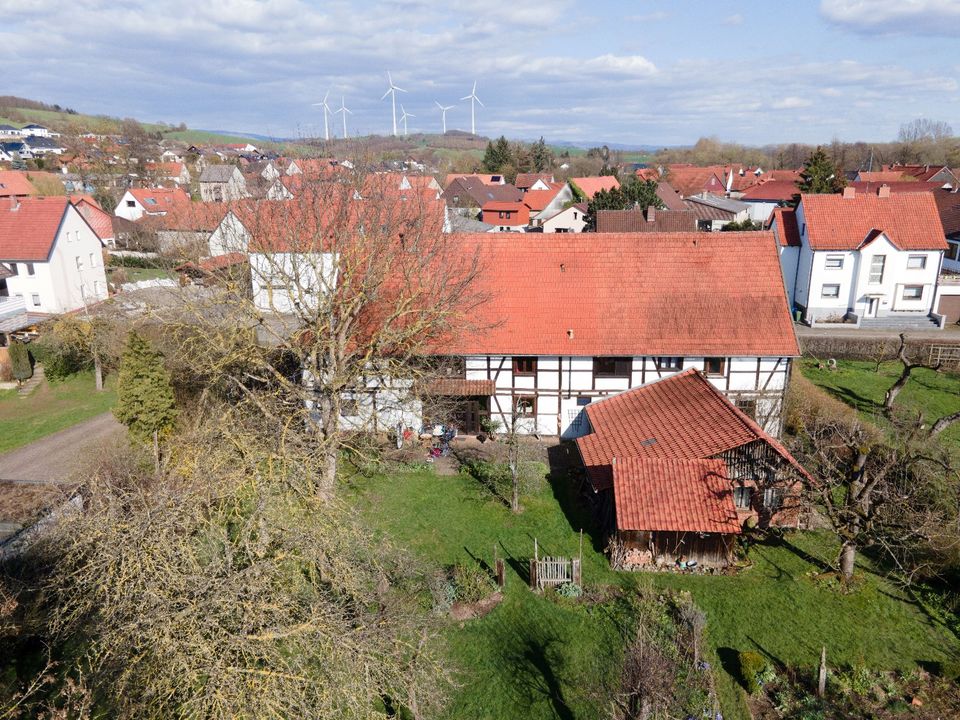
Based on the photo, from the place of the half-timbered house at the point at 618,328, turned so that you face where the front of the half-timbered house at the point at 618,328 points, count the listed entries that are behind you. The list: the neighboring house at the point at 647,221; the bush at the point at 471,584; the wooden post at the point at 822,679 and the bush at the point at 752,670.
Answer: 1

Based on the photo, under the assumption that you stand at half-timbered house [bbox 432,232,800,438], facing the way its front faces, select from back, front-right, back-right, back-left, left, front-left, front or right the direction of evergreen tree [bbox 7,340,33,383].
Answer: right

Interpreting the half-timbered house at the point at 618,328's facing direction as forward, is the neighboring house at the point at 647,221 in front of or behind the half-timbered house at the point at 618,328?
behind

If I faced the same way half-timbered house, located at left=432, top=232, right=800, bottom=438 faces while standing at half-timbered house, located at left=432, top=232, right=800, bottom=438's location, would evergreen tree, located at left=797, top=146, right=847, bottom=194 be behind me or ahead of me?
behind

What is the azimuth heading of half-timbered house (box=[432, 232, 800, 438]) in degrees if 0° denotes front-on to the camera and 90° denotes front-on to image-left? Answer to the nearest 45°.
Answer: approximately 0°

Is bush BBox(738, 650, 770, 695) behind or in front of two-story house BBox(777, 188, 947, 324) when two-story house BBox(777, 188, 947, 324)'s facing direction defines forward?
in front

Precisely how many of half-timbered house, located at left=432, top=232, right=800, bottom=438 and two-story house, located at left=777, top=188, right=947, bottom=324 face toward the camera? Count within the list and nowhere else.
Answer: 2

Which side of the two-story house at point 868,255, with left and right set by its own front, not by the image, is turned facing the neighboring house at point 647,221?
right

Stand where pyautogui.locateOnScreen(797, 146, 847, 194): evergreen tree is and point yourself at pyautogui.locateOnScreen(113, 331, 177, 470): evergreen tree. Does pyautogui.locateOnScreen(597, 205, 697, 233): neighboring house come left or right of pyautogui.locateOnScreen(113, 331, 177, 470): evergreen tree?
right

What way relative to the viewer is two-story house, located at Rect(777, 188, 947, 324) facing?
toward the camera

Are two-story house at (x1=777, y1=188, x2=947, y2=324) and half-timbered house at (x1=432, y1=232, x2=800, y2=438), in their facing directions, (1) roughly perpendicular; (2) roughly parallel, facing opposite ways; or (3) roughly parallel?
roughly parallel

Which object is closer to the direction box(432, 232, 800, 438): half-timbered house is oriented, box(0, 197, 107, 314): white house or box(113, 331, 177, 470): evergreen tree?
the evergreen tree

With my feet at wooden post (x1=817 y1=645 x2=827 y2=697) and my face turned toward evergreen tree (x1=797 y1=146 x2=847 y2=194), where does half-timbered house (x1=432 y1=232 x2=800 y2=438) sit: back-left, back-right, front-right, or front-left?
front-left

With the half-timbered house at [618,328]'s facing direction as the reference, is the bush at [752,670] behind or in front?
in front
